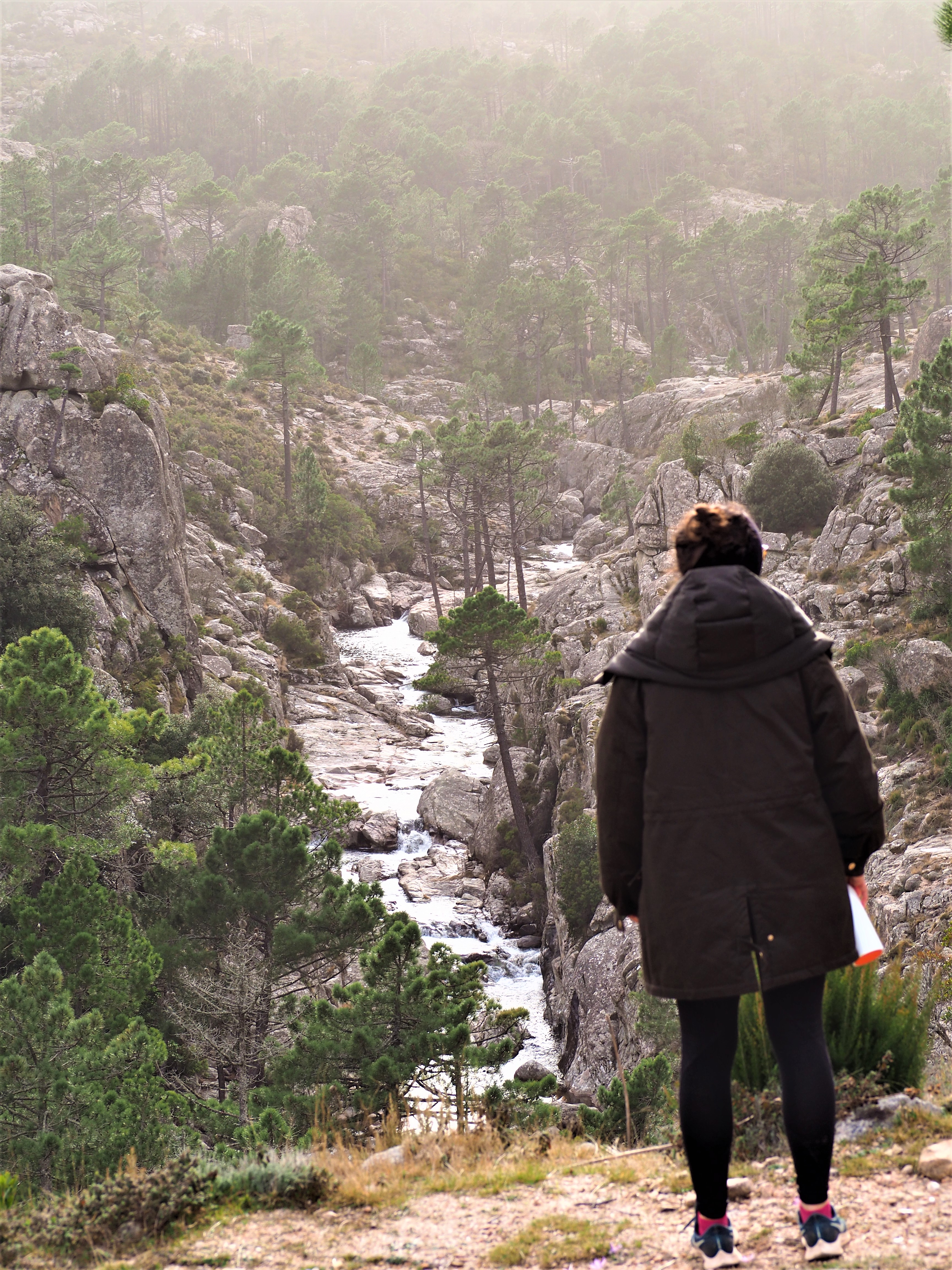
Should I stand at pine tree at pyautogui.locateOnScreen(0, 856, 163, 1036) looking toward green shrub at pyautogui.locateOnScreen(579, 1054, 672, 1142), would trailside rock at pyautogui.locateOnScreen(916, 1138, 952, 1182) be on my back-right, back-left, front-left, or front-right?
front-right

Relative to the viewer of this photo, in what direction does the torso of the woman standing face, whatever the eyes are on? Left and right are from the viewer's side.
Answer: facing away from the viewer

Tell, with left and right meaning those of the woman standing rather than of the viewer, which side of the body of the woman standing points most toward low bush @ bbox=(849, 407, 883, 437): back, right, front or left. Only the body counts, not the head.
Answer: front

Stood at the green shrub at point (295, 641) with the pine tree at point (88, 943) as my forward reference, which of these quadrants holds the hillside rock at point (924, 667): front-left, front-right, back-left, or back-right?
front-left

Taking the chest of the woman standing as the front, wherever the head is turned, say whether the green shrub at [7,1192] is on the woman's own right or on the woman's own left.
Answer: on the woman's own left

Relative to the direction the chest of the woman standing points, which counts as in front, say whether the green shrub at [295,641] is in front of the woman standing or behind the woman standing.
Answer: in front

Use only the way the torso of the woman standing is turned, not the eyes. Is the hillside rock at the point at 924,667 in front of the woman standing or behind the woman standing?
in front

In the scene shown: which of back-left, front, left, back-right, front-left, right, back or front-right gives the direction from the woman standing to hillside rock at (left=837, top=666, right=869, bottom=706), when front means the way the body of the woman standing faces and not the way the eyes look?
front

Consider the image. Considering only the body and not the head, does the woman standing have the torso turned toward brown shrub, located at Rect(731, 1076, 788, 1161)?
yes

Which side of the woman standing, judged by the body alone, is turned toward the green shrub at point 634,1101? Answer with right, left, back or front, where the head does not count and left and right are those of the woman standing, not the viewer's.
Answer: front
